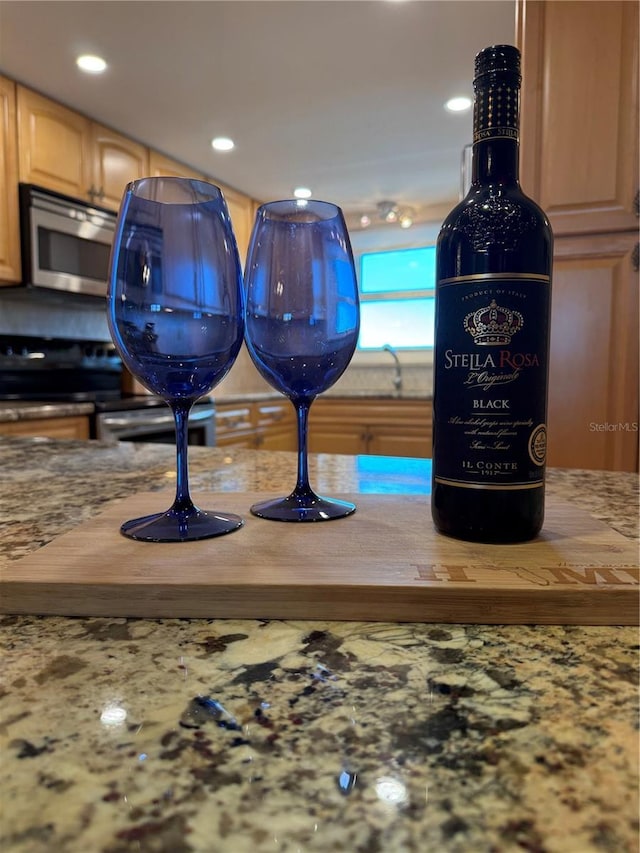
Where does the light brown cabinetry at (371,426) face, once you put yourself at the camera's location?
facing the viewer

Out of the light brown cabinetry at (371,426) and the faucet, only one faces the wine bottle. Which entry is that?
the light brown cabinetry

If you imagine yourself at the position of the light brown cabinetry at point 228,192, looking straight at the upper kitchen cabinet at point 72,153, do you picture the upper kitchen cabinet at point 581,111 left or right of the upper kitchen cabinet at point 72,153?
left

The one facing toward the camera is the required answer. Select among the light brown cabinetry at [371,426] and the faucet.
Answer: the light brown cabinetry

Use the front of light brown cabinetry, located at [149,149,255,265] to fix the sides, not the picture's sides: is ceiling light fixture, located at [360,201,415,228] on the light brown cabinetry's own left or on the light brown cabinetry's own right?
on the light brown cabinetry's own left

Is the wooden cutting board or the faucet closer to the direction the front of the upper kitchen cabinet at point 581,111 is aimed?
the wooden cutting board

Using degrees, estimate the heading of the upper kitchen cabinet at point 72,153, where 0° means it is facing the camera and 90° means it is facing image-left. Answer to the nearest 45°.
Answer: approximately 315°

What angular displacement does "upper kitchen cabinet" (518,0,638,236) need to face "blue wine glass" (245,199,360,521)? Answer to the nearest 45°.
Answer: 0° — it already faces it

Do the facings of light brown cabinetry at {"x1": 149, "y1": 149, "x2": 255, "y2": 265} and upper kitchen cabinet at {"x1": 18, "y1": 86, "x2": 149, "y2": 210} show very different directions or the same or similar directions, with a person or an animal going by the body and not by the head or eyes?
same or similar directions

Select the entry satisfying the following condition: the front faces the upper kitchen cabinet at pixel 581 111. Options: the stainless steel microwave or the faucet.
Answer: the stainless steel microwave

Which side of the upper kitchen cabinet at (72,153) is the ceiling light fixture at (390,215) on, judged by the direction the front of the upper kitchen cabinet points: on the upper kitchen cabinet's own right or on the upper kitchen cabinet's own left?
on the upper kitchen cabinet's own left

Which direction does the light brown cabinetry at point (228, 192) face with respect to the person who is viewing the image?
facing the viewer and to the right of the viewer
